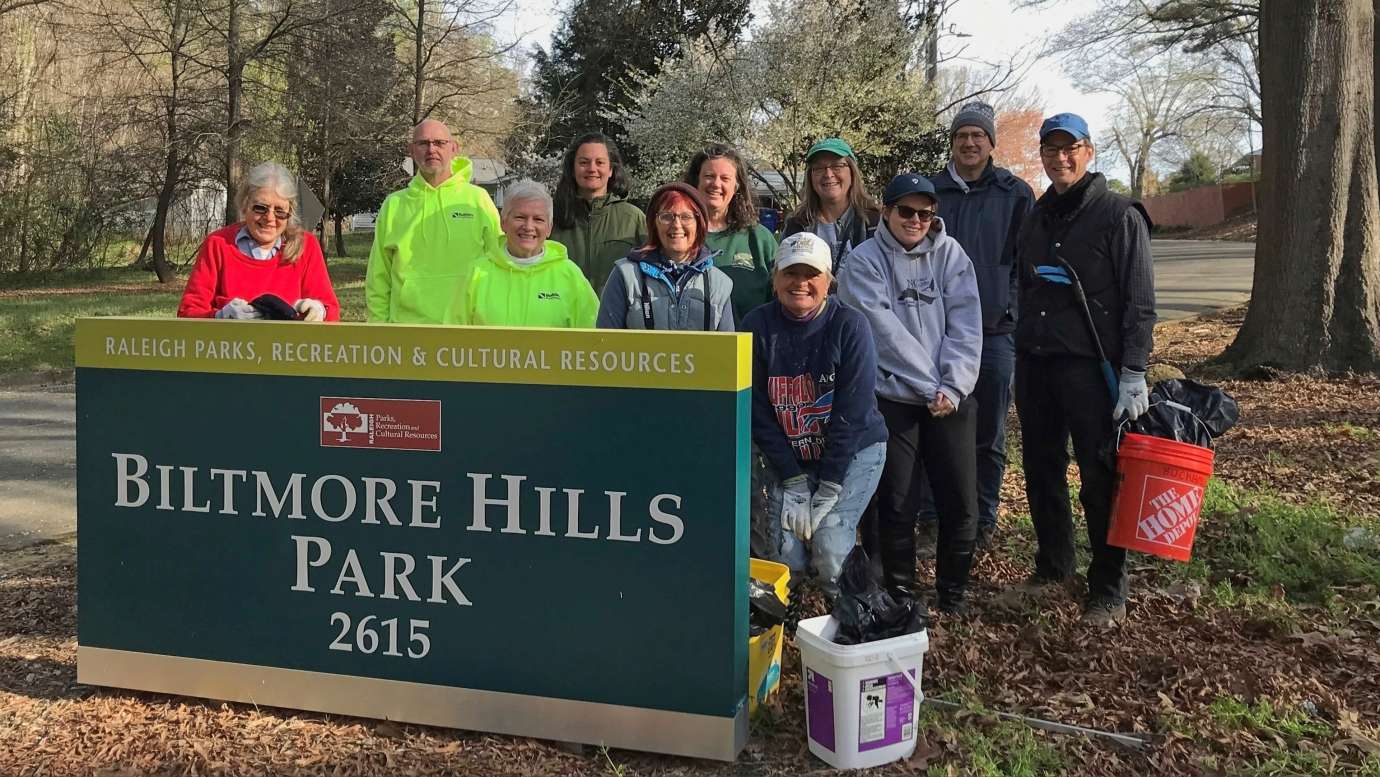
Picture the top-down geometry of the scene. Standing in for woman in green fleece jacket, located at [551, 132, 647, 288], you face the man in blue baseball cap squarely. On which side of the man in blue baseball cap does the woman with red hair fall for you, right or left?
right

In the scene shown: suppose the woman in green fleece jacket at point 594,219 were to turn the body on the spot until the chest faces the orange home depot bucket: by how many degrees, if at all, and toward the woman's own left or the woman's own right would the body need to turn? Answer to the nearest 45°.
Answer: approximately 45° to the woman's own left

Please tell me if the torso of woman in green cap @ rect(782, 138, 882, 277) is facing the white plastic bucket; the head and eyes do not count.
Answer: yes

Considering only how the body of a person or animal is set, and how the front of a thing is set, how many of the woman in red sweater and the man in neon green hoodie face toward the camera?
2

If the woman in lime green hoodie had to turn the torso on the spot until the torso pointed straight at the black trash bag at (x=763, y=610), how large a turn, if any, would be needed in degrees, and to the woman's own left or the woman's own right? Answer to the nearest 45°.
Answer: approximately 45° to the woman's own left

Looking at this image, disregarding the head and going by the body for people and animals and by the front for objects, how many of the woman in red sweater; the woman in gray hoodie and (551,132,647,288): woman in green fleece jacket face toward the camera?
3

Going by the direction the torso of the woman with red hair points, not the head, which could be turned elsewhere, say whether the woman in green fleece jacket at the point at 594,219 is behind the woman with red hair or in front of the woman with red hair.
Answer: behind

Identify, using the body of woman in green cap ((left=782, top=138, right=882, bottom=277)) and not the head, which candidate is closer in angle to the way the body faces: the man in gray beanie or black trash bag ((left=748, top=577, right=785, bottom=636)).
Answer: the black trash bag
